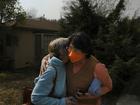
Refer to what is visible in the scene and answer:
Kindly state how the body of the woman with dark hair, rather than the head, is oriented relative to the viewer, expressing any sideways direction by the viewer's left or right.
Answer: facing the viewer and to the left of the viewer

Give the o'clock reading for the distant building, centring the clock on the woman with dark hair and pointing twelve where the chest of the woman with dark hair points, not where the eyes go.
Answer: The distant building is roughly at 4 o'clock from the woman with dark hair.
